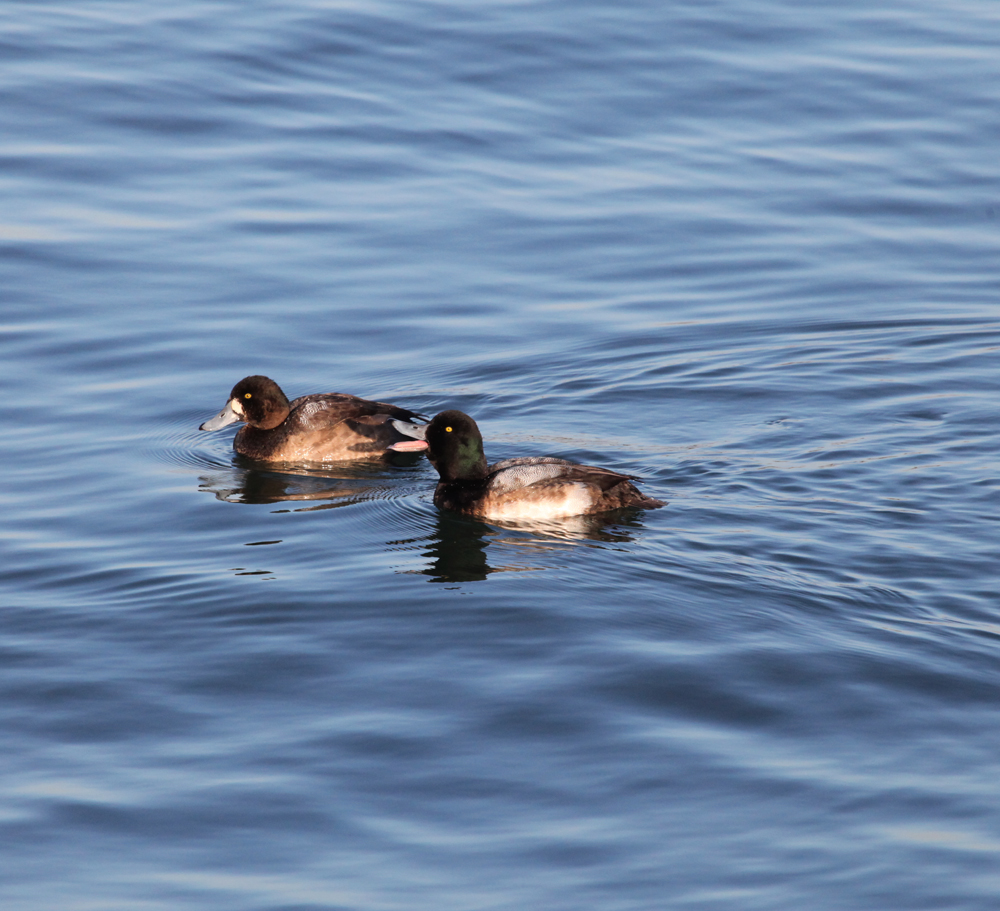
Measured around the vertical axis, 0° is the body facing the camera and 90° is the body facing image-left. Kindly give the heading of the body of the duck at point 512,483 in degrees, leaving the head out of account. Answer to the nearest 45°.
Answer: approximately 90°

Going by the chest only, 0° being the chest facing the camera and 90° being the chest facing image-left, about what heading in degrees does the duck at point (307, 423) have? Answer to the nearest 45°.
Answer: approximately 90°

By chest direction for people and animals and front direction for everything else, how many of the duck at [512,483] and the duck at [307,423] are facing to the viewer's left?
2

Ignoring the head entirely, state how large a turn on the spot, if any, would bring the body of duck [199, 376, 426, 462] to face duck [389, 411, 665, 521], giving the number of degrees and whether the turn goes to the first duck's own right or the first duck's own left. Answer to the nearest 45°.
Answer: approximately 135° to the first duck's own left

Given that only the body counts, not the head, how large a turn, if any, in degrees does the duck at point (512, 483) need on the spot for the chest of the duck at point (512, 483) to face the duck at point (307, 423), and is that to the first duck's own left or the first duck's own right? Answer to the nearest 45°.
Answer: approximately 45° to the first duck's own right
